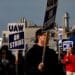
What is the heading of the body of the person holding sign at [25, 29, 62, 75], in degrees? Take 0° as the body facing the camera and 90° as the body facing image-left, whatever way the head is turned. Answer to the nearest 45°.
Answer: approximately 0°

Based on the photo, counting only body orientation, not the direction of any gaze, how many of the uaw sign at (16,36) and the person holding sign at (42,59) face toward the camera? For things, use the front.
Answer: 2

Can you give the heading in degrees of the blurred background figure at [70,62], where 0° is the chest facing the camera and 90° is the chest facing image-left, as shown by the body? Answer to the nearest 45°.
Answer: approximately 45°
